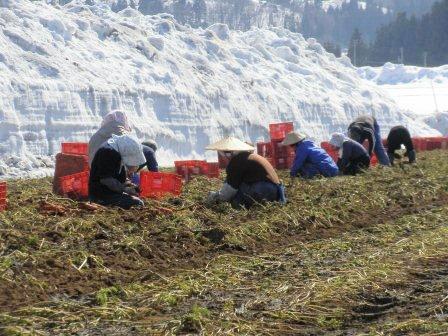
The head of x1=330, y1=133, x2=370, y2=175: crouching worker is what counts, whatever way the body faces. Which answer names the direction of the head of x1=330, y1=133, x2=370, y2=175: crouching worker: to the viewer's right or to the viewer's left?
to the viewer's left

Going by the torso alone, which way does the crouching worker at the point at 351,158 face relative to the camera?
to the viewer's left

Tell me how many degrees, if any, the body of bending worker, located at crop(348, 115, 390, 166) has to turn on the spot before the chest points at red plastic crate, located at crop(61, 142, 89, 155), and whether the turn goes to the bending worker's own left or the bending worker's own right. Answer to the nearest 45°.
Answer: approximately 45° to the bending worker's own left

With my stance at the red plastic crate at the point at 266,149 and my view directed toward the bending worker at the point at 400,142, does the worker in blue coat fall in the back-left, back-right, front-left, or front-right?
front-right

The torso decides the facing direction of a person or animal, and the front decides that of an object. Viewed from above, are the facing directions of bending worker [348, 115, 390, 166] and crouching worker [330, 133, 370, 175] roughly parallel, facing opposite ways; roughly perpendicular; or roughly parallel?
roughly parallel

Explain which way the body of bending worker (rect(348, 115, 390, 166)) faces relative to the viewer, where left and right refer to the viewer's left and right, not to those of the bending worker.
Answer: facing to the left of the viewer

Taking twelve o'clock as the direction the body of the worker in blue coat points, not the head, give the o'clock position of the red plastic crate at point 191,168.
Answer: The red plastic crate is roughly at 12 o'clock from the worker in blue coat.

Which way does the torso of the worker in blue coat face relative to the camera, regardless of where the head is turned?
to the viewer's left

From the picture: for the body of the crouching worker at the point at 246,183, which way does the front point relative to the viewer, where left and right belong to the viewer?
facing to the left of the viewer

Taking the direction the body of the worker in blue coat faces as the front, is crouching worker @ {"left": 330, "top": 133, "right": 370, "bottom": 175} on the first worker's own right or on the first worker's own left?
on the first worker's own right

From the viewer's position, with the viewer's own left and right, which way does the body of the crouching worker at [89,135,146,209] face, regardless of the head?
facing to the right of the viewer

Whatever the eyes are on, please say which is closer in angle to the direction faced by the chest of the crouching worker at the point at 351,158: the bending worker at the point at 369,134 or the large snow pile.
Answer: the large snow pile

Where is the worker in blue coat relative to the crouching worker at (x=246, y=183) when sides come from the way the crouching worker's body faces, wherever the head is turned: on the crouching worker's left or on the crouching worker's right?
on the crouching worker's right
